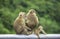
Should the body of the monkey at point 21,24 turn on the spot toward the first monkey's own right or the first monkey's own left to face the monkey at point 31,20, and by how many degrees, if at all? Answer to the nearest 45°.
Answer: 0° — it already faces it

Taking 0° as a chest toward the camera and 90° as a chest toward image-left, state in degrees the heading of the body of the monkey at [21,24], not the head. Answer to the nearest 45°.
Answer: approximately 270°
